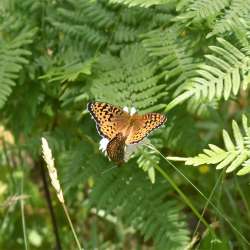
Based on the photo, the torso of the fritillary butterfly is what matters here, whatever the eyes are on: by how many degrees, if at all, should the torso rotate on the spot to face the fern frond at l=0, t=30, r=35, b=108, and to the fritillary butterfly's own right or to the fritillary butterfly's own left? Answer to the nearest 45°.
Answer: approximately 45° to the fritillary butterfly's own left

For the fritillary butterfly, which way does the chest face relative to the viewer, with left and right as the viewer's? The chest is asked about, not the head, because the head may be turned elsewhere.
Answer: facing away from the viewer
